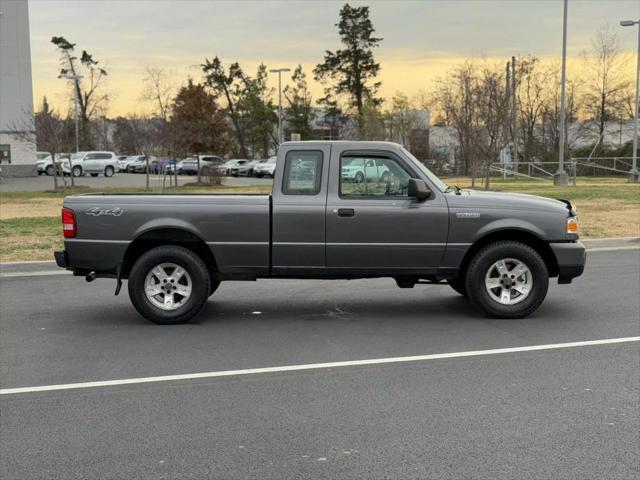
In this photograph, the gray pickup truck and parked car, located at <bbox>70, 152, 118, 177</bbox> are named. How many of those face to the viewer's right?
1

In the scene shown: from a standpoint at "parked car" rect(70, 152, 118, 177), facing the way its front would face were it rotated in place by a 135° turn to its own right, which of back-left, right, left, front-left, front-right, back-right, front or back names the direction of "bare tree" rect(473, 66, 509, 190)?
right

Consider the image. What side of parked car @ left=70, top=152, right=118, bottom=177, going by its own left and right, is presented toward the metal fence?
back

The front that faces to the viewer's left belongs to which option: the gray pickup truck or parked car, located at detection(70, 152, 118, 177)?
the parked car

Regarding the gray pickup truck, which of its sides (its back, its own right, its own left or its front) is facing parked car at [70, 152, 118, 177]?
left

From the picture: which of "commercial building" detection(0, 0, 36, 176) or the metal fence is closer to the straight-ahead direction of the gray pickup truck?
the metal fence

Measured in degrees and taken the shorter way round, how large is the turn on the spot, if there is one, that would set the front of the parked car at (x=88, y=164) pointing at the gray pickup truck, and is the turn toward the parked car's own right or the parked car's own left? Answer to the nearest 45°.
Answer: approximately 90° to the parked car's own left

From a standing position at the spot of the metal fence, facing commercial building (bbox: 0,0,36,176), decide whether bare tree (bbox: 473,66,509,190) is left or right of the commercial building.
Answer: left

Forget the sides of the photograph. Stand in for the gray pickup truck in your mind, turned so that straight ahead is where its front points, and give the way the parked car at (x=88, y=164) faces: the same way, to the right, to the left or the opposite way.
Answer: the opposite way

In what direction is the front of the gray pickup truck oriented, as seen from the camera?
facing to the right of the viewer

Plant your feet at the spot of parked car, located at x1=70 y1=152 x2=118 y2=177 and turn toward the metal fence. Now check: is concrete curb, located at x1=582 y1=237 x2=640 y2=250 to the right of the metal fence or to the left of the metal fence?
right

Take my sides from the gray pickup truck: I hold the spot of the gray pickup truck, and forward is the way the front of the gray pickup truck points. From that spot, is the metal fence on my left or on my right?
on my left

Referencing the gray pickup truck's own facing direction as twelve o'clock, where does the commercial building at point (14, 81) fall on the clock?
The commercial building is roughly at 8 o'clock from the gray pickup truck.

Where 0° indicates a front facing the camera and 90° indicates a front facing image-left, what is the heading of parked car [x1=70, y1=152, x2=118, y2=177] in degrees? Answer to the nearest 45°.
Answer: approximately 90°
